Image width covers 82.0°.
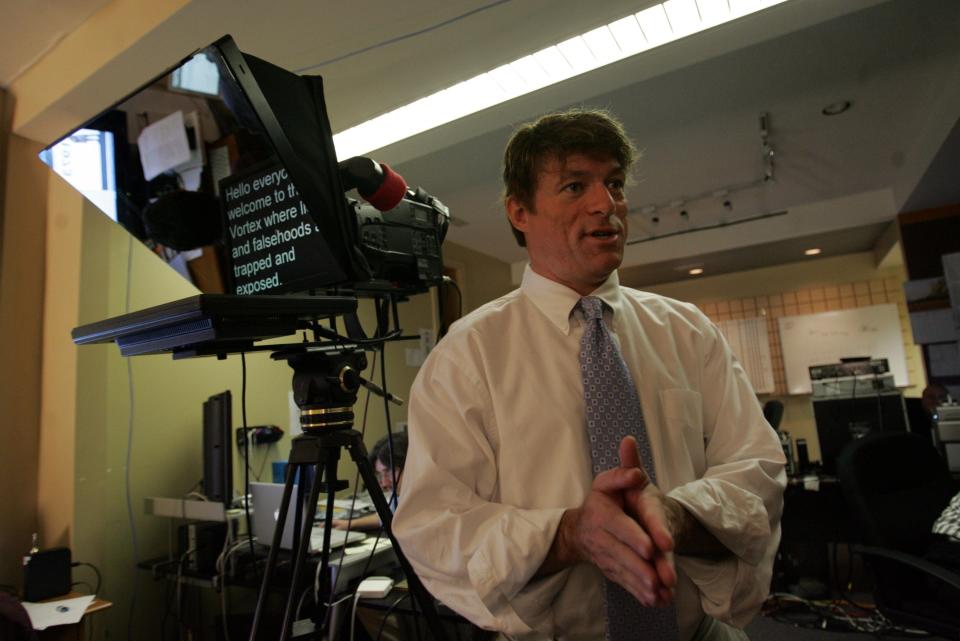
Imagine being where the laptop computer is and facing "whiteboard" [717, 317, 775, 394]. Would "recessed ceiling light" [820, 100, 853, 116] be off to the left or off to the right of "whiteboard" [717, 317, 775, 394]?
right

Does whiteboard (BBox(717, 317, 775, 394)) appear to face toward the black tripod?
yes

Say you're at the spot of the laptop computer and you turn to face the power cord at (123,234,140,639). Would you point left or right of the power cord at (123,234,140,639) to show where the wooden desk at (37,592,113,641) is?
left

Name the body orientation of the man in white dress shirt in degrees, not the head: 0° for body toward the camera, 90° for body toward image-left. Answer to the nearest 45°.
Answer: approximately 315°

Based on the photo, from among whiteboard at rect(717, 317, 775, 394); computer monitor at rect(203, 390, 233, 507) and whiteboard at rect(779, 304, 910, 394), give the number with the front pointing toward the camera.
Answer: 2

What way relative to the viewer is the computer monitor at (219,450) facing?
to the viewer's right
